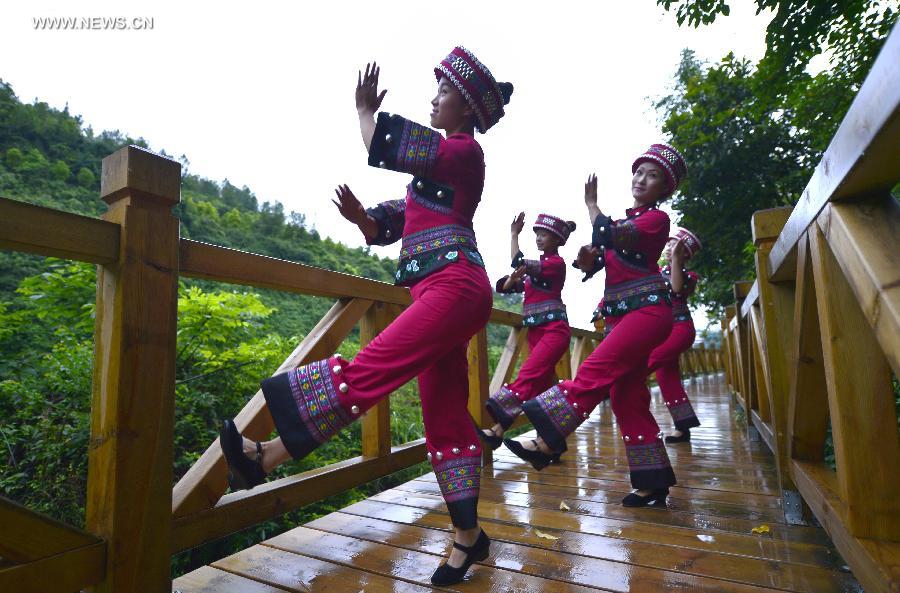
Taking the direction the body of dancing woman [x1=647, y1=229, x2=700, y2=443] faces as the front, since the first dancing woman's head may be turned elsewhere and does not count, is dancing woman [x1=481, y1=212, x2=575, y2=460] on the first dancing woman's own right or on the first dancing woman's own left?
on the first dancing woman's own left

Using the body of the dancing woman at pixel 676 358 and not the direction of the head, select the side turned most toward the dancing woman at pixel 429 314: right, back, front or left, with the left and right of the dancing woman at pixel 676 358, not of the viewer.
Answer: left

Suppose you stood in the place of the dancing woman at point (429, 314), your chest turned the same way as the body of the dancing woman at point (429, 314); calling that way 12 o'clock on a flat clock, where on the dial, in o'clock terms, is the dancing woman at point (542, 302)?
the dancing woman at point (542, 302) is roughly at 4 o'clock from the dancing woman at point (429, 314).

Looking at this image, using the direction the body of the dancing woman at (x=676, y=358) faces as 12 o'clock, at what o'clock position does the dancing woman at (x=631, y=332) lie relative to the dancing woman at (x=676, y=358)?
the dancing woman at (x=631, y=332) is roughly at 9 o'clock from the dancing woman at (x=676, y=358).
